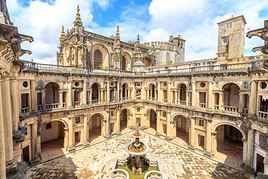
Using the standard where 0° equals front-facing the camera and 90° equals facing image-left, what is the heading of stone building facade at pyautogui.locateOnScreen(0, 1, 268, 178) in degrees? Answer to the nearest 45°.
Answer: approximately 0°
